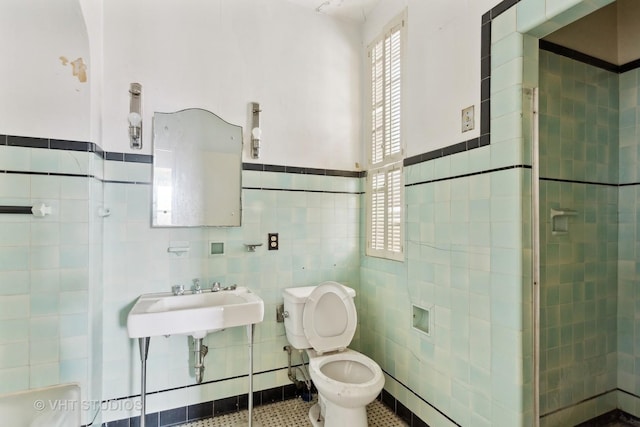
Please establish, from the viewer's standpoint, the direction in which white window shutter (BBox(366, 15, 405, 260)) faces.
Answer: facing the viewer and to the left of the viewer

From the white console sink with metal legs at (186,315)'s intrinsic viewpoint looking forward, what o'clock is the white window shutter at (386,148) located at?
The white window shutter is roughly at 9 o'clock from the white console sink with metal legs.

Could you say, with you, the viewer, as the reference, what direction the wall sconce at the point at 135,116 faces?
facing the viewer

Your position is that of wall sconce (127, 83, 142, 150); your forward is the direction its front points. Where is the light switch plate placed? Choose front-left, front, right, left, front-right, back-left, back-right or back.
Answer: front-left

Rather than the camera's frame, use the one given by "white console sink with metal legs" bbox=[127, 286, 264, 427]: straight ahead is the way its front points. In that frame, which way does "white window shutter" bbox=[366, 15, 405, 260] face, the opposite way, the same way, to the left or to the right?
to the right

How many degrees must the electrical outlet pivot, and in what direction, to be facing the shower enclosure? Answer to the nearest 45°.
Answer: approximately 90° to its left

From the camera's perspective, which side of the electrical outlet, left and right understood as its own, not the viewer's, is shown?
front

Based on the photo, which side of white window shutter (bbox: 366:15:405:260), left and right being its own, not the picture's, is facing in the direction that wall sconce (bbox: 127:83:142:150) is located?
front

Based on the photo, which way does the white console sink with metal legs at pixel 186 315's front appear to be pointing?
toward the camera

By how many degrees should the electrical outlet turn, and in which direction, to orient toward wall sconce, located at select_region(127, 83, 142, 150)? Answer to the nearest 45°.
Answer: approximately 90° to its right

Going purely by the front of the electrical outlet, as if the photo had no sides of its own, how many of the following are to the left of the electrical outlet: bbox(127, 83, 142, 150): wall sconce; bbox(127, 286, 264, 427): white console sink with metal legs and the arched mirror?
0

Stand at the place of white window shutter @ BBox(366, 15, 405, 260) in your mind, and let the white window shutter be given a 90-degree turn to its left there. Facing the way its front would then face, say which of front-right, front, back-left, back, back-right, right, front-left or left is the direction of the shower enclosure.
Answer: front-left

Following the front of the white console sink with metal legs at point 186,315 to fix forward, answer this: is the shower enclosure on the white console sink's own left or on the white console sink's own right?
on the white console sink's own left
